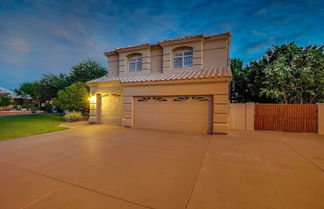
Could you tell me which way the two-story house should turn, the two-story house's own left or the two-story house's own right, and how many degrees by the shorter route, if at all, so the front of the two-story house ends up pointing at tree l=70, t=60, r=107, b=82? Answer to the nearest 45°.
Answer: approximately 90° to the two-story house's own right

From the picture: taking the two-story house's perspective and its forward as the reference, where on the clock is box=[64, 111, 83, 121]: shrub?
The shrub is roughly at 2 o'clock from the two-story house.

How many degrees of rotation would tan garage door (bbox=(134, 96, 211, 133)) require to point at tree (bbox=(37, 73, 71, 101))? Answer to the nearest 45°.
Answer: approximately 90° to its right

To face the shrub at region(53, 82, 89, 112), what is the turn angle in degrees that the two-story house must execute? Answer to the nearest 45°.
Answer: approximately 45° to its right

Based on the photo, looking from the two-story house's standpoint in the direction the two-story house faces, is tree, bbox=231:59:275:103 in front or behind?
behind

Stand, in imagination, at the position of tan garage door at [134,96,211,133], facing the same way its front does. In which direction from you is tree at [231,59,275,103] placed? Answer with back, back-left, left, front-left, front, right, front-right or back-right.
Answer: back

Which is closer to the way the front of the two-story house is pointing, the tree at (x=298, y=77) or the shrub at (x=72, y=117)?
the shrub

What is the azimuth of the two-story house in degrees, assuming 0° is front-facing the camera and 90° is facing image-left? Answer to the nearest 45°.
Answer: approximately 45°

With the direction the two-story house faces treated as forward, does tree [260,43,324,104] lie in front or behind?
behind

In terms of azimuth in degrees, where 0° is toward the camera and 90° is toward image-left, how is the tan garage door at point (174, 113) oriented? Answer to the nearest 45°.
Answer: approximately 45°
